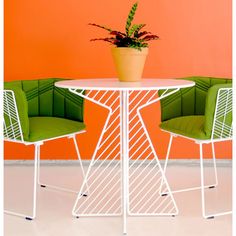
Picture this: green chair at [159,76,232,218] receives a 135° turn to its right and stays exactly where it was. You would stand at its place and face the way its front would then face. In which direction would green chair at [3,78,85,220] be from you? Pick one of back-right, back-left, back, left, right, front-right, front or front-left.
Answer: left

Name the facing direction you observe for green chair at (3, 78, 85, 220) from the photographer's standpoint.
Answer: facing the viewer and to the right of the viewer

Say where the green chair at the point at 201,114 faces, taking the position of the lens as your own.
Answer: facing the viewer and to the left of the viewer

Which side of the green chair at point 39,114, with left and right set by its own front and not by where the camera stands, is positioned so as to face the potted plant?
front
